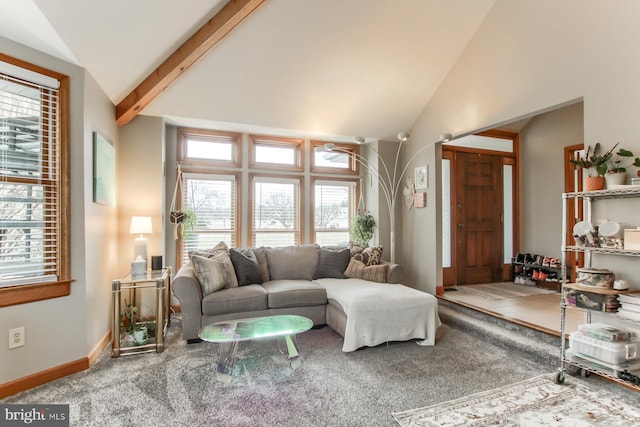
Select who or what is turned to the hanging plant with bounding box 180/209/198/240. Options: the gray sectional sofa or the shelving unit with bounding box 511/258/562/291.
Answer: the shelving unit

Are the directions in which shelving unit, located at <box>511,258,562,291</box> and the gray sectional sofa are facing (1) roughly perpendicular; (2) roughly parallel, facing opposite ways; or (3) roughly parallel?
roughly perpendicular

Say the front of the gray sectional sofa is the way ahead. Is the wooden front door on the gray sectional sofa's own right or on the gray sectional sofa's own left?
on the gray sectional sofa's own left

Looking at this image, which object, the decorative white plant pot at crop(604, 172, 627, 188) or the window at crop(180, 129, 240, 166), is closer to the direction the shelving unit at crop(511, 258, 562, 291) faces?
the window

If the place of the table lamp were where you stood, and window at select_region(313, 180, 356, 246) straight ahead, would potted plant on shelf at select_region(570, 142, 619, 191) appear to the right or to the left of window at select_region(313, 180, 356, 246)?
right

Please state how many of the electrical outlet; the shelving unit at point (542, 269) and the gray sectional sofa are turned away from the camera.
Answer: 0

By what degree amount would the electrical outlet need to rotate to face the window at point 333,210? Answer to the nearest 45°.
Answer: approximately 45° to its left

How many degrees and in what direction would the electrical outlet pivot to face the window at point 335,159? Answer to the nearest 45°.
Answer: approximately 45° to its left

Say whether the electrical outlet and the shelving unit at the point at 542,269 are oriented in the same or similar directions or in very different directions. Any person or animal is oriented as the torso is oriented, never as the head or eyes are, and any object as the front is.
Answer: very different directions

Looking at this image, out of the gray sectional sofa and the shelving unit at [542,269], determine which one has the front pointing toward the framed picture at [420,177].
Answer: the shelving unit

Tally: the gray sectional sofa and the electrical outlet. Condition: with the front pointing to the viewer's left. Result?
0

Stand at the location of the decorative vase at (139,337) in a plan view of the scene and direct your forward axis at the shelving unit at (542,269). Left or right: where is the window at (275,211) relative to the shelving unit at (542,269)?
left

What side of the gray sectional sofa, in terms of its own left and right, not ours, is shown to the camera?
front

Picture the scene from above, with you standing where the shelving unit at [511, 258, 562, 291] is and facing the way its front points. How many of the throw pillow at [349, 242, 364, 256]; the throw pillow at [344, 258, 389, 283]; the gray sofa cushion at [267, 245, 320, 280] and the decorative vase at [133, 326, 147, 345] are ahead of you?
4

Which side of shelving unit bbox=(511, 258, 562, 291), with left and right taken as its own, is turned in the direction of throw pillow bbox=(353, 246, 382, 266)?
front

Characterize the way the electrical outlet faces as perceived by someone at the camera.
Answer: facing the viewer and to the right of the viewer

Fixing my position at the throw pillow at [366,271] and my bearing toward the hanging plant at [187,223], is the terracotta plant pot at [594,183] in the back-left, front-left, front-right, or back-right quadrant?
back-left

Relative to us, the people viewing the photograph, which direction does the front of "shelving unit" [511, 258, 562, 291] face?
facing the viewer and to the left of the viewer

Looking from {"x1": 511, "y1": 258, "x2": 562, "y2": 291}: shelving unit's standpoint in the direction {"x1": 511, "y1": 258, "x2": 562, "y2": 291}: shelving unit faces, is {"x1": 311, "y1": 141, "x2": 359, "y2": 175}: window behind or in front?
in front
